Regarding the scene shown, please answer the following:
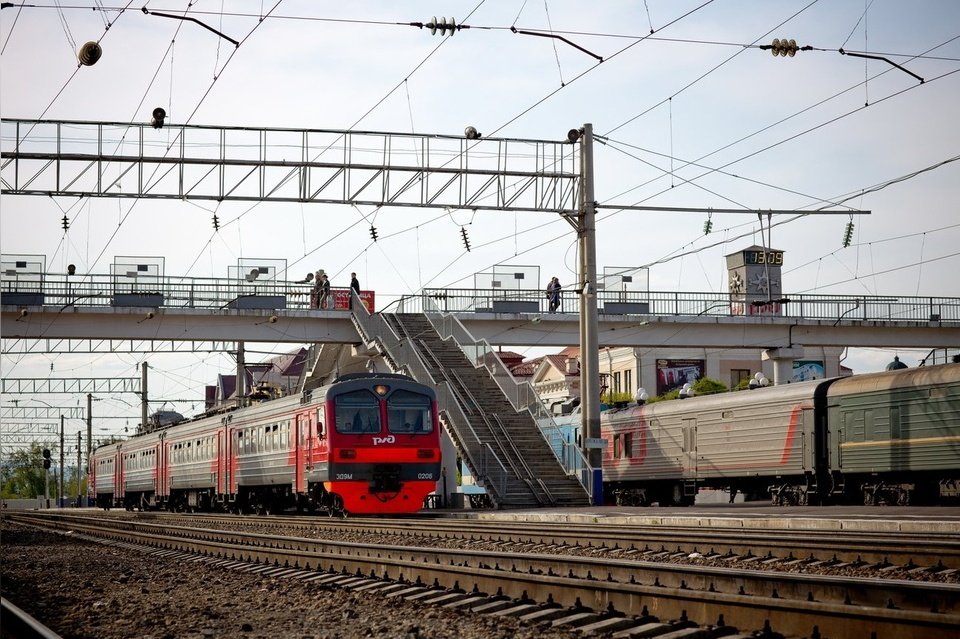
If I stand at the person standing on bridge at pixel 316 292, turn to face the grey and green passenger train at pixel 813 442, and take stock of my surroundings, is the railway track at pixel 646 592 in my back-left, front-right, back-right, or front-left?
front-right

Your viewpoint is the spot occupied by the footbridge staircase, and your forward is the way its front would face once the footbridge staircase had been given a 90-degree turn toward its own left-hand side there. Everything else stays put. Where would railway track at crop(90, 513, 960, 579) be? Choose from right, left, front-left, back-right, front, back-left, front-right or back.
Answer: back-right

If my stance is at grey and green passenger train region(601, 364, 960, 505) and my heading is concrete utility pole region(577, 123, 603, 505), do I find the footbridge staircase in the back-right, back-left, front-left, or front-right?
front-right

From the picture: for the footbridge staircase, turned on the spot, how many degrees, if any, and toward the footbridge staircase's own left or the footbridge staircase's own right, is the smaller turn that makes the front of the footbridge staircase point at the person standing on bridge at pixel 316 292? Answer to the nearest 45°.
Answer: approximately 180°

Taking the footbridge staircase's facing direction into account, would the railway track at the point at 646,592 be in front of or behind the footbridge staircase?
in front

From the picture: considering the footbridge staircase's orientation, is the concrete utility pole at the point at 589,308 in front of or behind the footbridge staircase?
in front

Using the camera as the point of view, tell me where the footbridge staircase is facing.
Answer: facing the viewer and to the right of the viewer

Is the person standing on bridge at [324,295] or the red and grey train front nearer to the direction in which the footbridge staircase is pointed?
the red and grey train front

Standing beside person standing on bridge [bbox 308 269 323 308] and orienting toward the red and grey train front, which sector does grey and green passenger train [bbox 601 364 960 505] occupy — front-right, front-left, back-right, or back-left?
front-left

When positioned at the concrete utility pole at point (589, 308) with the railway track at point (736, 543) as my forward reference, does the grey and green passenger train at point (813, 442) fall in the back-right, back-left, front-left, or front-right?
front-left

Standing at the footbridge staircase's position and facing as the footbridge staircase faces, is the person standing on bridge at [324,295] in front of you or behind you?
behind
